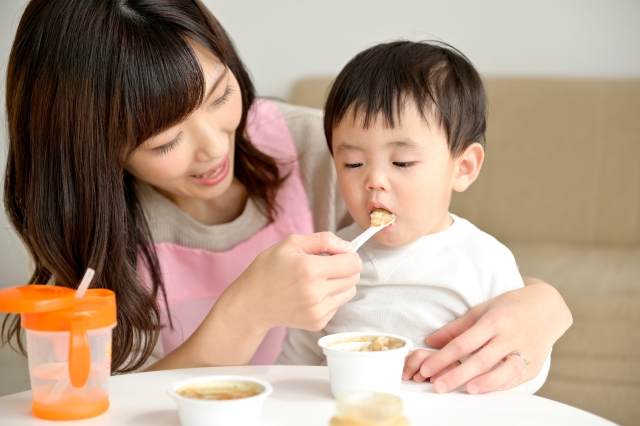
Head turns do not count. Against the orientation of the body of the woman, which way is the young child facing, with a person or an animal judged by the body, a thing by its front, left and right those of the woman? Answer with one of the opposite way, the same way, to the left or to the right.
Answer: to the right

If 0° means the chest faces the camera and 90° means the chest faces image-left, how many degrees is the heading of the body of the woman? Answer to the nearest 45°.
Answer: approximately 315°

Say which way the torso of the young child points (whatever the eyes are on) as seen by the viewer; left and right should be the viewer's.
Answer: facing the viewer and to the left of the viewer

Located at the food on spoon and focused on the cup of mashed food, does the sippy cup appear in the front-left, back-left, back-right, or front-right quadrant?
front-right

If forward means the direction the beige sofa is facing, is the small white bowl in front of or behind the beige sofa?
in front

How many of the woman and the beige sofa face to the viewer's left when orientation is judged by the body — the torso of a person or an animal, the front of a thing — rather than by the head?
0

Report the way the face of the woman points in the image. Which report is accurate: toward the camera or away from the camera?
toward the camera

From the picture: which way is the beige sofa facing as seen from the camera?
toward the camera

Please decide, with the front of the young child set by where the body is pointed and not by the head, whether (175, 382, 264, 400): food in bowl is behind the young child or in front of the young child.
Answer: in front

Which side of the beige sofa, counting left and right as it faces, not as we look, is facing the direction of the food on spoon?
front

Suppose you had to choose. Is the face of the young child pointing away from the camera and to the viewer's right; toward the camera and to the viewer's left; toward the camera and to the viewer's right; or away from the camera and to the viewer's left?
toward the camera and to the viewer's left
